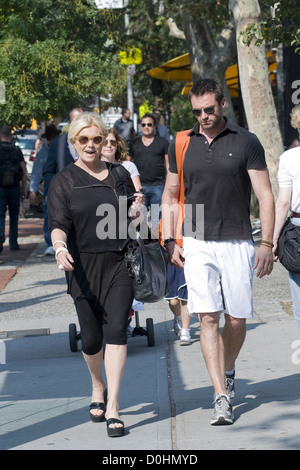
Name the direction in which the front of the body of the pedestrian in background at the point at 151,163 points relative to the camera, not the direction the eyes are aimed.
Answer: toward the camera

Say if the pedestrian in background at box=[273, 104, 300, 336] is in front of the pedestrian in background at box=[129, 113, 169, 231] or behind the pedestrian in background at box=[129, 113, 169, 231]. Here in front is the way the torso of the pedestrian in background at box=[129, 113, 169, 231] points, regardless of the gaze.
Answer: in front

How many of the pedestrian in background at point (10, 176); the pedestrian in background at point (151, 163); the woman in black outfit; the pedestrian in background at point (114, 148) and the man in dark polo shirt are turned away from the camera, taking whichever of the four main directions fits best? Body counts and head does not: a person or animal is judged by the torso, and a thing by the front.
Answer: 1

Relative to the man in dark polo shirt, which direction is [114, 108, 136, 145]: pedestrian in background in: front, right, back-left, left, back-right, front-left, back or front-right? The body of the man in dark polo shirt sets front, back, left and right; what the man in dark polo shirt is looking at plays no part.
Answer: back

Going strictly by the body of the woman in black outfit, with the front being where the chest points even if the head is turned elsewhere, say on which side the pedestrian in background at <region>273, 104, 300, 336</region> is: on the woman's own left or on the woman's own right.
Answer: on the woman's own left

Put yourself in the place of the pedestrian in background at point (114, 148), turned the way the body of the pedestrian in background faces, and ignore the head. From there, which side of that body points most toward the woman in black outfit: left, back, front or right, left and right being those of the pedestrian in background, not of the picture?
front

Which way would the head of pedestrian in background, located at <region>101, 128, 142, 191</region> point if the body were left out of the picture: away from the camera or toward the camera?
toward the camera

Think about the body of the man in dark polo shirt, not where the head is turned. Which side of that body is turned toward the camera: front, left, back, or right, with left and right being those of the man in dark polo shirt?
front

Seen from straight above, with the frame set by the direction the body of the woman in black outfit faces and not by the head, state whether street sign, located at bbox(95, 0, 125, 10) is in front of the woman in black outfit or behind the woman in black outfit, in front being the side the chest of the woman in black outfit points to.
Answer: behind

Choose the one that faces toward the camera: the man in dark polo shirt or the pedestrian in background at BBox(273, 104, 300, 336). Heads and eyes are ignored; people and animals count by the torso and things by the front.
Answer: the man in dark polo shirt

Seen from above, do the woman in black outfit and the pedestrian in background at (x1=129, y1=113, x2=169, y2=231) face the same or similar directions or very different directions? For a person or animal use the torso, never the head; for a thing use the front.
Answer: same or similar directions
